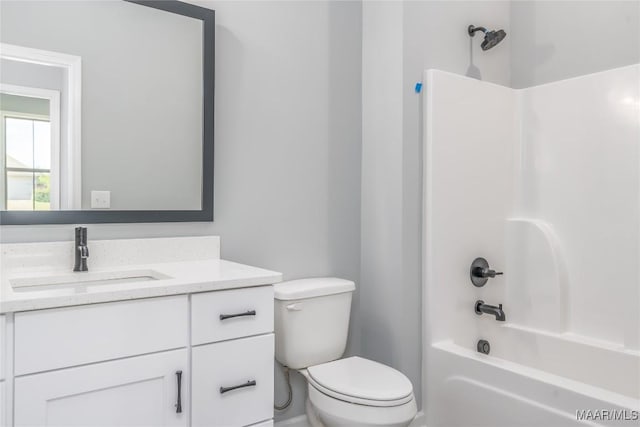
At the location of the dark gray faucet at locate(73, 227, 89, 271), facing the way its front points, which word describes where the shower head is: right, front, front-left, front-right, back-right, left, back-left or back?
front-left

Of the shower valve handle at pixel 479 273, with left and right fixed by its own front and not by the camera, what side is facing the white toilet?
right

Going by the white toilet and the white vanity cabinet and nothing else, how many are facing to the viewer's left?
0

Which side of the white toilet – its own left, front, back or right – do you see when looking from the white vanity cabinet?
right

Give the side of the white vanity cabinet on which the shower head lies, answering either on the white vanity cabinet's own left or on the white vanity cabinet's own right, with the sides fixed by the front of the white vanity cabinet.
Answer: on the white vanity cabinet's own left

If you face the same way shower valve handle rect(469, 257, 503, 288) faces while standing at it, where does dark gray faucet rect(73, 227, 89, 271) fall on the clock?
The dark gray faucet is roughly at 3 o'clock from the shower valve handle.

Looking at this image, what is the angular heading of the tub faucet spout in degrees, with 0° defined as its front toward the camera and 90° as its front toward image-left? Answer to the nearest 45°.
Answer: approximately 315°

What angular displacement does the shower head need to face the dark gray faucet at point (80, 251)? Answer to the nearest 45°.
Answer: approximately 90° to its right
